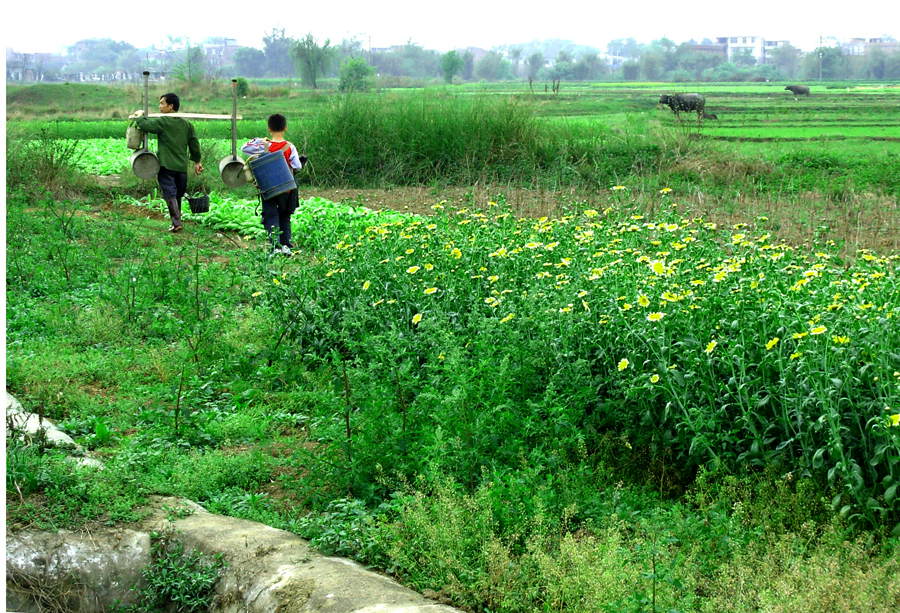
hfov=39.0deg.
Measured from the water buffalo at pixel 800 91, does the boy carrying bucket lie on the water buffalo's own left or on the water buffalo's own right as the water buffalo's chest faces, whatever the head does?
on the water buffalo's own left

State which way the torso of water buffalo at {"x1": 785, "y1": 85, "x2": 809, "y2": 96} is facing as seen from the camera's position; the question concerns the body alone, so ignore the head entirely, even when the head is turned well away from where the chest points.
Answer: to the viewer's left

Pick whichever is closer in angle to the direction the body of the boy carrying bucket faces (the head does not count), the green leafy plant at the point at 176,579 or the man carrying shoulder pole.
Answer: the man carrying shoulder pole

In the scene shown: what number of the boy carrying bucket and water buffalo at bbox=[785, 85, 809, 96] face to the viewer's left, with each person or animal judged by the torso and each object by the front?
1

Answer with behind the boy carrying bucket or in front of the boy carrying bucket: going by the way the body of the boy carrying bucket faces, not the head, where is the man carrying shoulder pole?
in front

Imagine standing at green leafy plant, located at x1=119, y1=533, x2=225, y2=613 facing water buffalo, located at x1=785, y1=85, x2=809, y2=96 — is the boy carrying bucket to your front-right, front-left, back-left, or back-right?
front-left

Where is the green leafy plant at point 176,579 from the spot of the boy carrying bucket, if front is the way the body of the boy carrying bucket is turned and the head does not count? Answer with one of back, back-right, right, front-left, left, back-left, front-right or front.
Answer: back

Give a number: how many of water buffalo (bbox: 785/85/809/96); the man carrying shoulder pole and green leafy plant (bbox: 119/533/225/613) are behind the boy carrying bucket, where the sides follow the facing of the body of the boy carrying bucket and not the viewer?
1

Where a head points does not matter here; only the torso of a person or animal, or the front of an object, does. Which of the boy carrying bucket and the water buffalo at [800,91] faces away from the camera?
the boy carrying bucket

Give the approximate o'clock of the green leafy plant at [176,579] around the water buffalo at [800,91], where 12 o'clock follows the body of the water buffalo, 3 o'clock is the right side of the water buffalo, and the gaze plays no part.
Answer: The green leafy plant is roughly at 9 o'clock from the water buffalo.

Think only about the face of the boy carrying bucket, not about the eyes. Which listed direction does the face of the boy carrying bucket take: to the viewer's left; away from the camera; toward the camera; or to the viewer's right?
away from the camera

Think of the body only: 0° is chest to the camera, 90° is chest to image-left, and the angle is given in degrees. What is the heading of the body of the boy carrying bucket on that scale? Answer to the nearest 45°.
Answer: approximately 180°

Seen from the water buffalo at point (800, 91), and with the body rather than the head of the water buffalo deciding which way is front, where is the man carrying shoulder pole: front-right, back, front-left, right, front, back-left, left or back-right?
left
